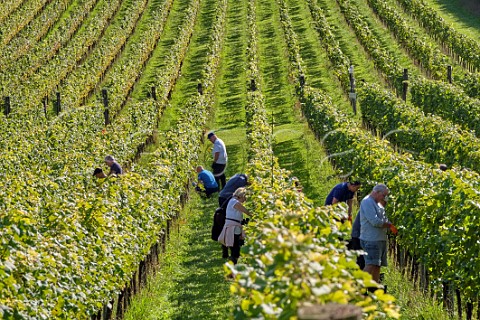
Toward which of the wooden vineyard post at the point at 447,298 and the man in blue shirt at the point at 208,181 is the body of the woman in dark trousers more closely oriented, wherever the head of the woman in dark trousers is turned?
the wooden vineyard post

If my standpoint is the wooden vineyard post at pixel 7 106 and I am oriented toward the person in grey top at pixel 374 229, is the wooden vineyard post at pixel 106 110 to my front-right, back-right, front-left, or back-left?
front-left

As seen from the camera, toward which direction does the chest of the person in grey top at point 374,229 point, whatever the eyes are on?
to the viewer's right

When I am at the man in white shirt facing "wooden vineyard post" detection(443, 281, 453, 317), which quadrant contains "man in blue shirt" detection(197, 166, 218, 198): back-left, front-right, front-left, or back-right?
front-right

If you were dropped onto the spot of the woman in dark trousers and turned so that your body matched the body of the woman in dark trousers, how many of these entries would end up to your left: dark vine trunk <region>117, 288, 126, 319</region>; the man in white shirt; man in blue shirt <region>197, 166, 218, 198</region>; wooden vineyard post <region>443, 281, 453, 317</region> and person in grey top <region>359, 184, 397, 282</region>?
2

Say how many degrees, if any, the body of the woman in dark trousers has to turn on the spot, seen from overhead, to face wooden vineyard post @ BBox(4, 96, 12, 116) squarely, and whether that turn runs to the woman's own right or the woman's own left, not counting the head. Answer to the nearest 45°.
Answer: approximately 135° to the woman's own left

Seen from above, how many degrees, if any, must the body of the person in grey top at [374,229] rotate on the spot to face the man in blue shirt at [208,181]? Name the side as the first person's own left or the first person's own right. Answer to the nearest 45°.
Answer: approximately 135° to the first person's own left

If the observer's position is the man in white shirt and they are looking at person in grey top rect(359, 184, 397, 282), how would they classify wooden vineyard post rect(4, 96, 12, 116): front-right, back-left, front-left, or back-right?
back-right

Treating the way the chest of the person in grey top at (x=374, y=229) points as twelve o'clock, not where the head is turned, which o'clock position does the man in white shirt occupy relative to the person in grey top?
The man in white shirt is roughly at 8 o'clock from the person in grey top.

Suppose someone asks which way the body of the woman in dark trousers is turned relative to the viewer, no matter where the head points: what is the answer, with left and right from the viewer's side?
facing to the right of the viewer

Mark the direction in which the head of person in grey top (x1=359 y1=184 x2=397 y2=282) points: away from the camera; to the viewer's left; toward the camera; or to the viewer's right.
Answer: to the viewer's right

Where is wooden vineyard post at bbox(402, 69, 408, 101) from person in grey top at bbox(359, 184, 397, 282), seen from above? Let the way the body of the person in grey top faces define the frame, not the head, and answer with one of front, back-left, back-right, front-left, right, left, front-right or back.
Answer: left
